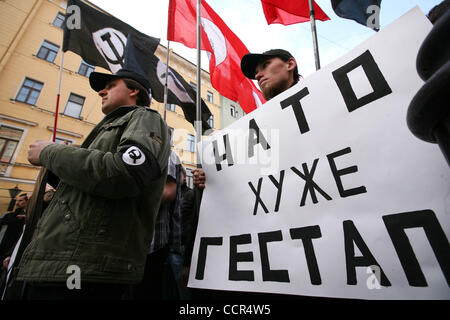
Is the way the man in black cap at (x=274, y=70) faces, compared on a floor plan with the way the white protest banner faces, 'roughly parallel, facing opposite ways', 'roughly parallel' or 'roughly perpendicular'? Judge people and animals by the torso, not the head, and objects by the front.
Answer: roughly parallel

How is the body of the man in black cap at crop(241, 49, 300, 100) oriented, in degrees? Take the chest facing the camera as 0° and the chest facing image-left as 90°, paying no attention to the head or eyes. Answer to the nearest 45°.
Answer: approximately 45°

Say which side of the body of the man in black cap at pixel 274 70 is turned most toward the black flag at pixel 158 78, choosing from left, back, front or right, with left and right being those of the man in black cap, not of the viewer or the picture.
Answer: right

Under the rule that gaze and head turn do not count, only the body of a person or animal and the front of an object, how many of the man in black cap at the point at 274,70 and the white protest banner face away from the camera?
0

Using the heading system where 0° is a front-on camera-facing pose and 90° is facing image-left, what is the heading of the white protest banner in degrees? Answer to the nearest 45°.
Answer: approximately 45°
